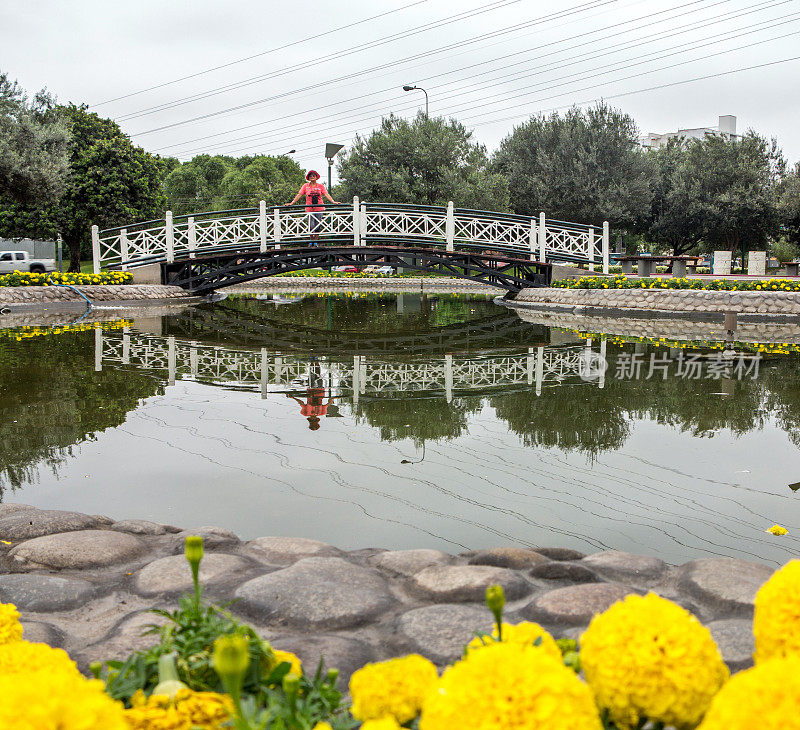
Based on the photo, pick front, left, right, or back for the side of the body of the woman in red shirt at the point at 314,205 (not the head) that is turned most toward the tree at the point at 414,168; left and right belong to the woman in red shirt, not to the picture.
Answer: back

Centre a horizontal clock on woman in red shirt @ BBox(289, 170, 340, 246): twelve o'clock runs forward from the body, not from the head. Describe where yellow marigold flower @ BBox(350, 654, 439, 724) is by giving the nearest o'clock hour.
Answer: The yellow marigold flower is roughly at 12 o'clock from the woman in red shirt.

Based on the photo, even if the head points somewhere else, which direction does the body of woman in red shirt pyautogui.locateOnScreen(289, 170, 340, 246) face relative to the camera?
toward the camera

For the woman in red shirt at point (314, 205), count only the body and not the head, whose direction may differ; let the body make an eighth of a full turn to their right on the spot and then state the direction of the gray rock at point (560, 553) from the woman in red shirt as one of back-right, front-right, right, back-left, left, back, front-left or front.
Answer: front-left

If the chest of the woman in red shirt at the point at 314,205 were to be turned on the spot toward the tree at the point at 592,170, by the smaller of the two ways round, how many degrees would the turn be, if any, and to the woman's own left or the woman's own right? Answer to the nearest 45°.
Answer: approximately 135° to the woman's own left

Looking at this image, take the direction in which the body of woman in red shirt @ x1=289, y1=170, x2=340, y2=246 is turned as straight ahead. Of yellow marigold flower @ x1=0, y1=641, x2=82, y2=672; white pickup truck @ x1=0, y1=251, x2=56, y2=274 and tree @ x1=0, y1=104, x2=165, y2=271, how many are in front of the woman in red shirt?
1

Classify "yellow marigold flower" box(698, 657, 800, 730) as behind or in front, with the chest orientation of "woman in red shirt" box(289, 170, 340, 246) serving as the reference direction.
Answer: in front

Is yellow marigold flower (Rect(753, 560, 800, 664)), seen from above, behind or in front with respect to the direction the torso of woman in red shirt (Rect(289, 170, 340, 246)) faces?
in front

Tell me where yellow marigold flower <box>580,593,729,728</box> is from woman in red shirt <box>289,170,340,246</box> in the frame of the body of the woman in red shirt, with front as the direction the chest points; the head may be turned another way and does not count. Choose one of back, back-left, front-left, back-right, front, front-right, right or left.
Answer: front

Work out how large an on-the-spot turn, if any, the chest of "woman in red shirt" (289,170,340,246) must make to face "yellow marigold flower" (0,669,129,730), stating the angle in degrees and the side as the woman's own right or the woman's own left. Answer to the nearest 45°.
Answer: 0° — they already face it

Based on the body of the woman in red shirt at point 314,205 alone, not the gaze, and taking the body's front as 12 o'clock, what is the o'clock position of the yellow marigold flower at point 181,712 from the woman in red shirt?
The yellow marigold flower is roughly at 12 o'clock from the woman in red shirt.

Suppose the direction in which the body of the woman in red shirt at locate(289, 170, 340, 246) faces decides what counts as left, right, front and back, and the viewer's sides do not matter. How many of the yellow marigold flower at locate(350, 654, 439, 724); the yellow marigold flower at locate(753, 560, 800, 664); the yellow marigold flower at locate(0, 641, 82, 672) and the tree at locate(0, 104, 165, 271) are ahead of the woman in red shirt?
3

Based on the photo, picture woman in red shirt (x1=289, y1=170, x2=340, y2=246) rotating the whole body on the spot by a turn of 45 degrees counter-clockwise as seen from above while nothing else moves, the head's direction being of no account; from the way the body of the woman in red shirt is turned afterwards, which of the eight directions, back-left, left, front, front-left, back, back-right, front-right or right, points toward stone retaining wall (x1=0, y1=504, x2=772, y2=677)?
front-right

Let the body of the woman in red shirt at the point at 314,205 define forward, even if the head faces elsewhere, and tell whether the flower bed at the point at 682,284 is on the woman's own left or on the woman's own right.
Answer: on the woman's own left

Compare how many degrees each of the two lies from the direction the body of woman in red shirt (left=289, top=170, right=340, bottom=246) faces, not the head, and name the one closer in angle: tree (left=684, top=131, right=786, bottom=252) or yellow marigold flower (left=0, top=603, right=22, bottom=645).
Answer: the yellow marigold flower

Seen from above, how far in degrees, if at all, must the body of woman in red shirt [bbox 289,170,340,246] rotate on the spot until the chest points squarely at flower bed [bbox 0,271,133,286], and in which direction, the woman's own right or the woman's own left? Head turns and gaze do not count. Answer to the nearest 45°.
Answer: approximately 90° to the woman's own right
